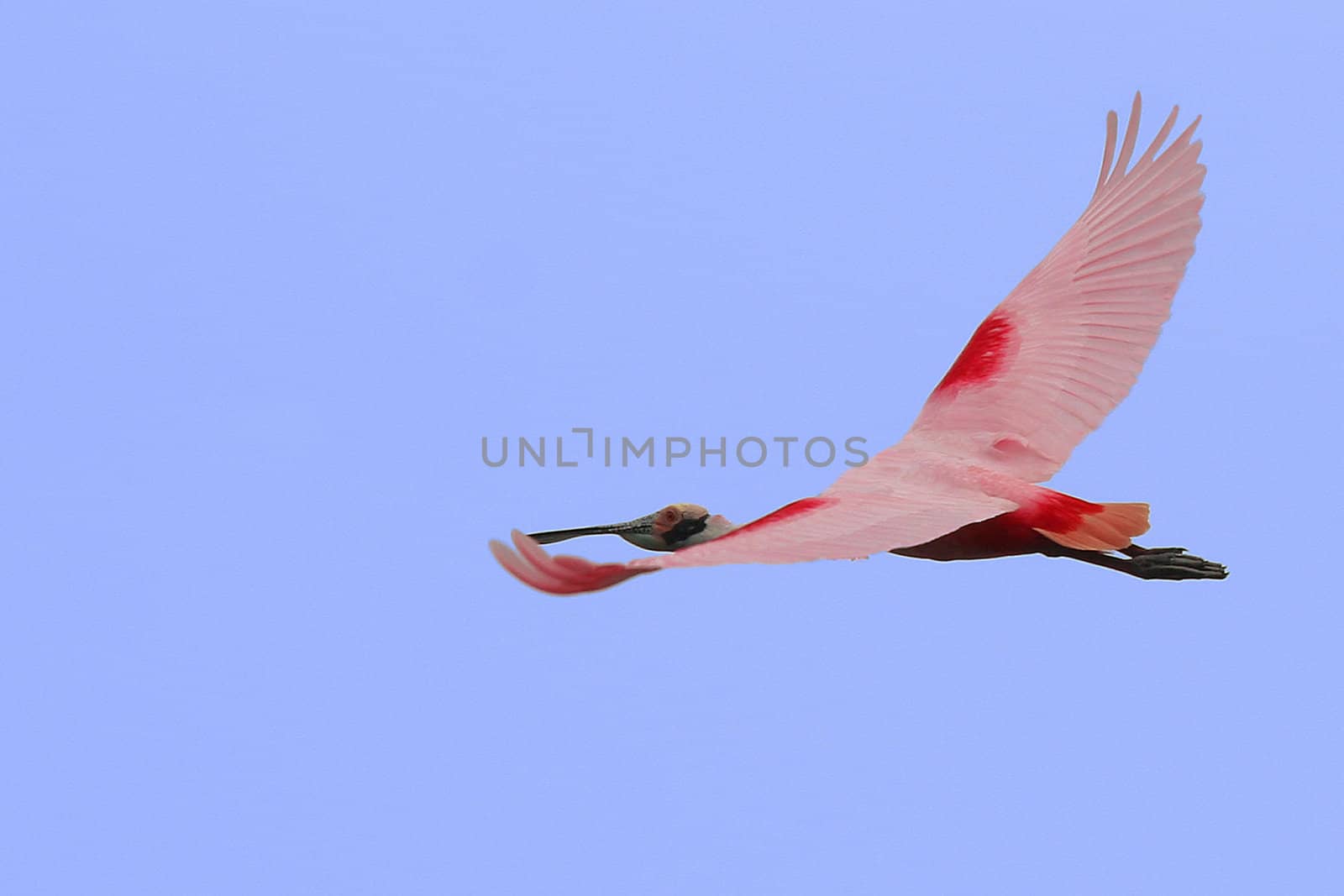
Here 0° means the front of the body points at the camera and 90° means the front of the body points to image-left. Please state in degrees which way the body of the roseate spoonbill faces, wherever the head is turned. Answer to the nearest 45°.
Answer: approximately 90°
